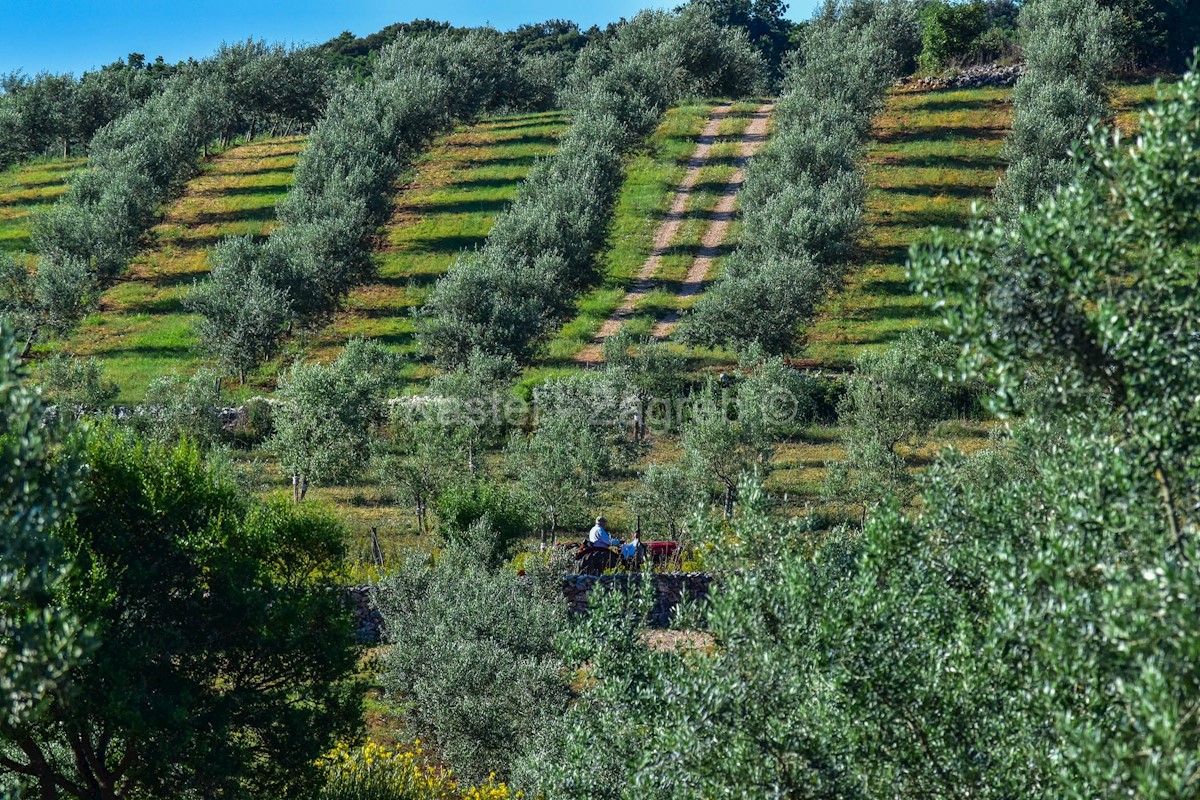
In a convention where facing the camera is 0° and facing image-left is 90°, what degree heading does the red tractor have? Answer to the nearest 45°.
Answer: approximately 270°

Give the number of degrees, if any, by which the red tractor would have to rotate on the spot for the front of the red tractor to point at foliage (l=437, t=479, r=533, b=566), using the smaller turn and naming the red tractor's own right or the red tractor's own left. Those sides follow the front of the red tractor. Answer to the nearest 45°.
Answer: approximately 180°

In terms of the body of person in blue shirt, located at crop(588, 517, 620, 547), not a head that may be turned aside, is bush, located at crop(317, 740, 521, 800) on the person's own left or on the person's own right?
on the person's own right

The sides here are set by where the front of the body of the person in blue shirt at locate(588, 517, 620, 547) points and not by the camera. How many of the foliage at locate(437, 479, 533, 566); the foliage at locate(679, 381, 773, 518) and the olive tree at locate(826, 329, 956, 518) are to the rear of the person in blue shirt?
1

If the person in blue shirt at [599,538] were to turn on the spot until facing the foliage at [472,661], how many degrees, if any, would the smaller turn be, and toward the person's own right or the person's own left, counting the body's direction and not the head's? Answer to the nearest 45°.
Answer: approximately 90° to the person's own right

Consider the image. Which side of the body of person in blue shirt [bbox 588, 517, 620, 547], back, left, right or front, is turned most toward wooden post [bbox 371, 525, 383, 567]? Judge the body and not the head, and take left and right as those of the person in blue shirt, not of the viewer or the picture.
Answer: back

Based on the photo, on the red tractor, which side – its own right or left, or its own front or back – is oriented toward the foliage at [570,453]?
left

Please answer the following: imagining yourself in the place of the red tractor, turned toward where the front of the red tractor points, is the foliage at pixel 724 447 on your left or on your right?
on your left

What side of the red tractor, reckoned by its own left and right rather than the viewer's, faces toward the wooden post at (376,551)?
back

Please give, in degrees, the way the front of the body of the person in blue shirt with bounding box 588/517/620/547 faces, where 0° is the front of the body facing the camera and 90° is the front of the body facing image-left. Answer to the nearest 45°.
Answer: approximately 270°

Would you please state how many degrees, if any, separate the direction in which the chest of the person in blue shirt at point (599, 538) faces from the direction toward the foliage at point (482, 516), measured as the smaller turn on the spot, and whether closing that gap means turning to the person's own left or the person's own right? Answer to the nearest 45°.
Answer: approximately 180°
